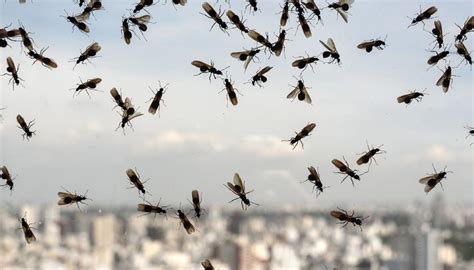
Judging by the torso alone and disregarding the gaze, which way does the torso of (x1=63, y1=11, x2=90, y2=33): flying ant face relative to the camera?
to the viewer's left

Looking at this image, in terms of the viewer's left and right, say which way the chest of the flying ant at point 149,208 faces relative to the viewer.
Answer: facing to the right of the viewer

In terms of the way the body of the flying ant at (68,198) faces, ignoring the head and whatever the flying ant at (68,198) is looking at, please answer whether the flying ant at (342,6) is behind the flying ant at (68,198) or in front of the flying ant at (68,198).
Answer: in front

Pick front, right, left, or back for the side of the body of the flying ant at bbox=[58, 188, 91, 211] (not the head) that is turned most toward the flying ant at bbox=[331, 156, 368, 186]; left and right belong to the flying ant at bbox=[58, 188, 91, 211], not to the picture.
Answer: front

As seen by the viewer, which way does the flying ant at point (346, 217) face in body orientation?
to the viewer's right

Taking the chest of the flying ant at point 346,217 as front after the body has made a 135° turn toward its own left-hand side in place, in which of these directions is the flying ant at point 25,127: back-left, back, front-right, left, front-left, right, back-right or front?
front-left
